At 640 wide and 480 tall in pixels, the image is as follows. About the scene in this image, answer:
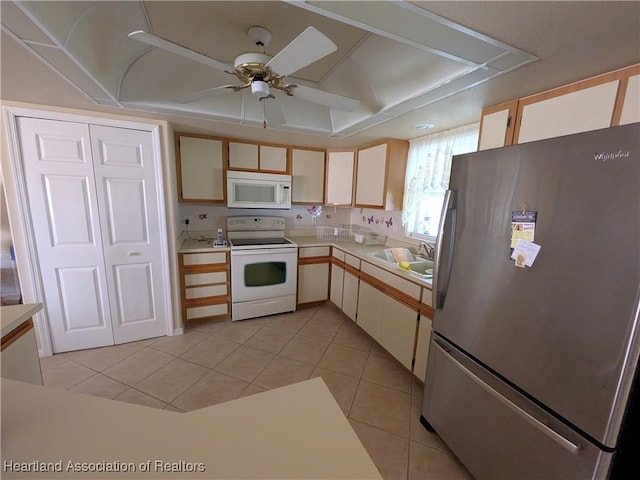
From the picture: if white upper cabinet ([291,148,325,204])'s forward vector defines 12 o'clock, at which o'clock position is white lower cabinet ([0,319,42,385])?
The white lower cabinet is roughly at 1 o'clock from the white upper cabinet.

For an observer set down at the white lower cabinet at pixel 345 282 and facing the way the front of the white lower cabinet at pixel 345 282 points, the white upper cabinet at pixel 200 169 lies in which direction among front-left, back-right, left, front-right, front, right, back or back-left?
front-right

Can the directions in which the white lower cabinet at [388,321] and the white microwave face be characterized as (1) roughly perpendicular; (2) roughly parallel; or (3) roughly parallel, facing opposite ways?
roughly perpendicular

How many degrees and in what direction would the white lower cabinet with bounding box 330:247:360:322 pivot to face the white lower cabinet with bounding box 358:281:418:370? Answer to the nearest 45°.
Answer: approximately 90° to its left

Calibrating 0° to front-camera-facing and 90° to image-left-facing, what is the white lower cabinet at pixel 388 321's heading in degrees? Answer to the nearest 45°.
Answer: approximately 45°

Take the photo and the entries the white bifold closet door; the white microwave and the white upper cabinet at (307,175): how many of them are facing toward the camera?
3

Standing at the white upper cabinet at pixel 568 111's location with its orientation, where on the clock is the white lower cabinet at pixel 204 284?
The white lower cabinet is roughly at 1 o'clock from the white upper cabinet.

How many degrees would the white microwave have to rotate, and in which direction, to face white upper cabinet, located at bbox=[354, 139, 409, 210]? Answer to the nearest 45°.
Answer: approximately 90° to its left

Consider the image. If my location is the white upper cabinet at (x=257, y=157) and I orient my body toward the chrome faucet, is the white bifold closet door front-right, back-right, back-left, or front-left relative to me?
back-right

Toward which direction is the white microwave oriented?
toward the camera

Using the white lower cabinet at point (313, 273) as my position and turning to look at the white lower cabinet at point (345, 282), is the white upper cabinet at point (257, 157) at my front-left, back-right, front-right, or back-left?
back-right

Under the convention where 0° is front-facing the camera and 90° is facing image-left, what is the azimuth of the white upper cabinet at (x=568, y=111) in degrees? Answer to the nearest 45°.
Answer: approximately 45°

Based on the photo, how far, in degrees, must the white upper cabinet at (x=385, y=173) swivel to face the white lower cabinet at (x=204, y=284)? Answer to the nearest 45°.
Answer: approximately 45° to its right
